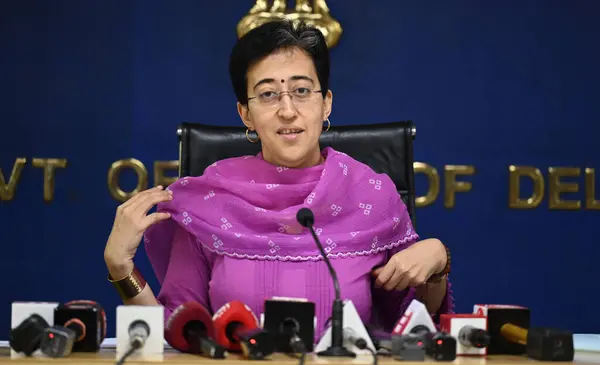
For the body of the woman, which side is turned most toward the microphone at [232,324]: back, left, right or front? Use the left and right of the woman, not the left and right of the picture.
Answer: front

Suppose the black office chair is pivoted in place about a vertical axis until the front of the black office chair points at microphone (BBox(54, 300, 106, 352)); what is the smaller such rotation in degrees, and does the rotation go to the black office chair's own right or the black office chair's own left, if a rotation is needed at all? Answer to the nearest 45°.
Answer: approximately 45° to the black office chair's own right

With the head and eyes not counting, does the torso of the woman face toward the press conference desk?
yes

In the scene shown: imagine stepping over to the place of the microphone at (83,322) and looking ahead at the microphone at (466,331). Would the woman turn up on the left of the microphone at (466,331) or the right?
left

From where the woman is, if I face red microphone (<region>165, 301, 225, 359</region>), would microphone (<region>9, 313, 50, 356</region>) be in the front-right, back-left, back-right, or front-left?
front-right

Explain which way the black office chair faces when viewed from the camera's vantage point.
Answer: facing the viewer
